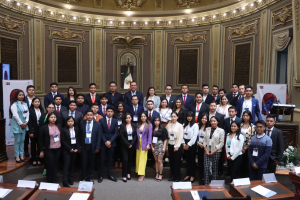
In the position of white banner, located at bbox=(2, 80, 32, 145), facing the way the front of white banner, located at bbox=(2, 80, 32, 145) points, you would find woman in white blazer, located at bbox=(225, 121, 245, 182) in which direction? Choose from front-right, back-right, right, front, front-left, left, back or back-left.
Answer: front-left

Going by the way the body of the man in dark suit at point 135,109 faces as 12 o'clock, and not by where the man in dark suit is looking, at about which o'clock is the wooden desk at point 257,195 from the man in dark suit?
The wooden desk is roughly at 11 o'clock from the man in dark suit.

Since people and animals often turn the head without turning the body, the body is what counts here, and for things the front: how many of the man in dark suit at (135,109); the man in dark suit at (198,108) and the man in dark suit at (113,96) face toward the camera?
3

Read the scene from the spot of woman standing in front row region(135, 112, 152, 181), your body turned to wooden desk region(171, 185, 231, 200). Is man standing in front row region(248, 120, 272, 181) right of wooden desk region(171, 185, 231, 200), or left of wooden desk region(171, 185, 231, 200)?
left

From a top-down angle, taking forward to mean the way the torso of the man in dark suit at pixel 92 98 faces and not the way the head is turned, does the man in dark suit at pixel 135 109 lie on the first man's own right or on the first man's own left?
on the first man's own left

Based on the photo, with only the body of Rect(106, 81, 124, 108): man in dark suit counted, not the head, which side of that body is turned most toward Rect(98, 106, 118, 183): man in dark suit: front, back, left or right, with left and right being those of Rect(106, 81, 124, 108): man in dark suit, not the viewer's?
front

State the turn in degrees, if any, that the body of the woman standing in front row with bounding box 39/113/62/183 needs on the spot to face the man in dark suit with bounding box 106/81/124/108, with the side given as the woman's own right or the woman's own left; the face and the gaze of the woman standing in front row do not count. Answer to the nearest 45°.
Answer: approximately 90° to the woman's own left

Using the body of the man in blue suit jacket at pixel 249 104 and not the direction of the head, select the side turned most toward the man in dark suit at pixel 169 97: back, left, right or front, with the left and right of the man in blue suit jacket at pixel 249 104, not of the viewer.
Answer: right

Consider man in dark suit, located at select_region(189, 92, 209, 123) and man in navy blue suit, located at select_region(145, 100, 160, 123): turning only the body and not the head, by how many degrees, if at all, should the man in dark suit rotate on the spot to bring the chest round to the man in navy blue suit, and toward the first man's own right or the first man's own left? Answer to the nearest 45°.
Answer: approximately 90° to the first man's own right

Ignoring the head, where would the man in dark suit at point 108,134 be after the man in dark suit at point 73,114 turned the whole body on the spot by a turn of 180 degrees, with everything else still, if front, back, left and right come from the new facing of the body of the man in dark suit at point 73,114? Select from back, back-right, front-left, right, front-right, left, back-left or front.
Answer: right

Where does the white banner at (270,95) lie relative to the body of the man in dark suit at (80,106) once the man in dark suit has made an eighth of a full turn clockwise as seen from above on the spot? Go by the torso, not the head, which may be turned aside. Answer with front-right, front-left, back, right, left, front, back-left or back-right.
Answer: back-left

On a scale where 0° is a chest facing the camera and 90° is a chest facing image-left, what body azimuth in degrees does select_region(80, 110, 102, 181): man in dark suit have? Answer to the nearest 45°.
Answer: approximately 0°

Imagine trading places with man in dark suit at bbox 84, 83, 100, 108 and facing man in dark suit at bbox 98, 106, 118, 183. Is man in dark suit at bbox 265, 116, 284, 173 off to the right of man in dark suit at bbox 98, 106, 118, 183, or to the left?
left

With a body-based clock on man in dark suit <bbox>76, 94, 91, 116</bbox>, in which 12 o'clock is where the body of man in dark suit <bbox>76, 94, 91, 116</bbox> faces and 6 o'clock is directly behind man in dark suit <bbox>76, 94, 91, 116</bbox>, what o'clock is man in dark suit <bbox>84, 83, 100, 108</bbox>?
man in dark suit <bbox>84, 83, 100, 108</bbox> is roughly at 7 o'clock from man in dark suit <bbox>76, 94, 91, 116</bbox>.
